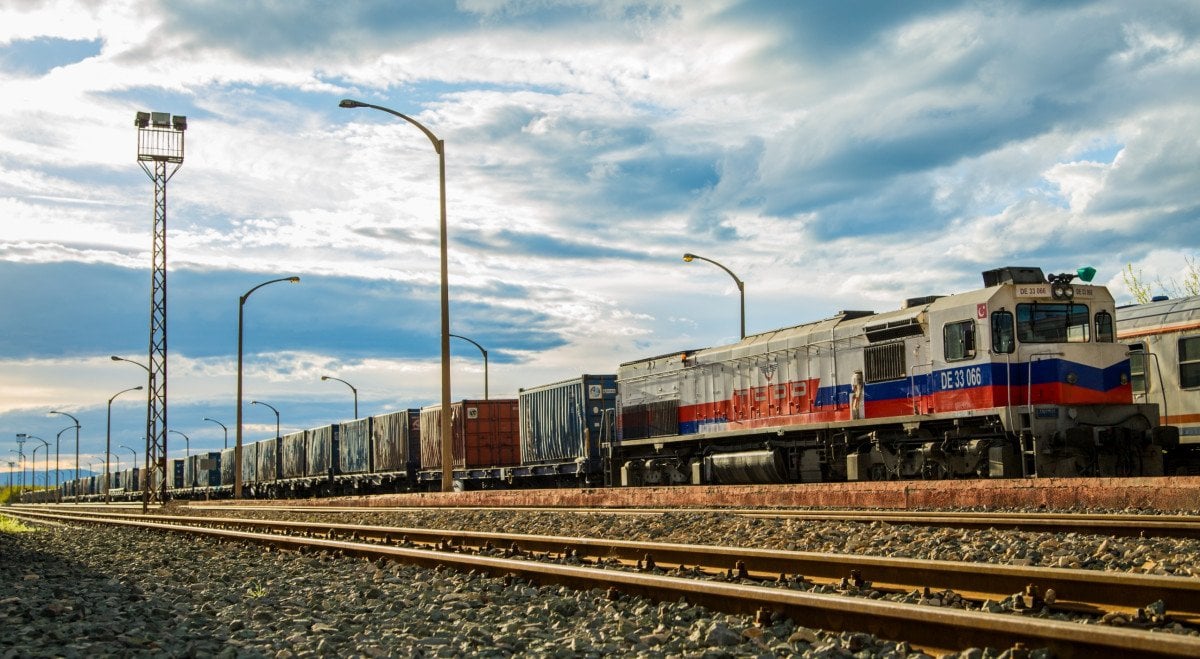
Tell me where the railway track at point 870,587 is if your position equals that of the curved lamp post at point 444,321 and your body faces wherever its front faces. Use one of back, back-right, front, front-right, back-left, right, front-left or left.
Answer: left

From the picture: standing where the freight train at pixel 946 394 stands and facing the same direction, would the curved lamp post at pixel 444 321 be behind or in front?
behind

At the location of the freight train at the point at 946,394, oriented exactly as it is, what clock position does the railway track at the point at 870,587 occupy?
The railway track is roughly at 2 o'clock from the freight train.

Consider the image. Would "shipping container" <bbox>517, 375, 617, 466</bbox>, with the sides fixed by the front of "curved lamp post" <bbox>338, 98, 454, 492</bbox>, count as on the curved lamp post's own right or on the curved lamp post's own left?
on the curved lamp post's own right

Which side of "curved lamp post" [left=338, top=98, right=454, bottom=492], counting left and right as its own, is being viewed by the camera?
left

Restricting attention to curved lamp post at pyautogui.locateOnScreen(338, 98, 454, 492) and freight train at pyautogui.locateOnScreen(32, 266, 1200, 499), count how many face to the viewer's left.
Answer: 1

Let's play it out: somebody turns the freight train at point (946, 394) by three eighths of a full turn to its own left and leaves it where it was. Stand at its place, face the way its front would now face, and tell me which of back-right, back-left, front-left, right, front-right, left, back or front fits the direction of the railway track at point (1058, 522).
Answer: back
